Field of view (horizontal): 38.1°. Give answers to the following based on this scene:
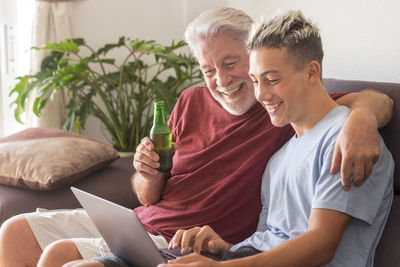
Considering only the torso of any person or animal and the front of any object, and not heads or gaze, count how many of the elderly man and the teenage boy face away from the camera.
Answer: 0

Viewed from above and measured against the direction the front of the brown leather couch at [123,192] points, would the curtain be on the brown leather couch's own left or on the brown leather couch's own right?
on the brown leather couch's own right

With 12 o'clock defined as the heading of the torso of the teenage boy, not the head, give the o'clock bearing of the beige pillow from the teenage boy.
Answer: The beige pillow is roughly at 3 o'clock from the teenage boy.

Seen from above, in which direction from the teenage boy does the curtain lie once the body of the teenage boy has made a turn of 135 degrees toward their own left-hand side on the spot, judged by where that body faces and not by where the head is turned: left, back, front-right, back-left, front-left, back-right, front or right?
back-left

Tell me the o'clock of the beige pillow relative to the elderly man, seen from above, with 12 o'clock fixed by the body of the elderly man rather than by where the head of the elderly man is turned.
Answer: The beige pillow is roughly at 3 o'clock from the elderly man.

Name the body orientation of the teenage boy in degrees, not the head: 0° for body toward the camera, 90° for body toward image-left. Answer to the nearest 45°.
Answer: approximately 45°

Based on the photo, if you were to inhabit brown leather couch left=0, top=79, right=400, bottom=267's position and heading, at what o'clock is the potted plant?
The potted plant is roughly at 4 o'clock from the brown leather couch.

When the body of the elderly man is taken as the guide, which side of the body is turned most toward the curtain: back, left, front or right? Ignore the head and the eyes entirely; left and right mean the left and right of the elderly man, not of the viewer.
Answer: right

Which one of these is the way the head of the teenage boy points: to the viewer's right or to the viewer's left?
to the viewer's left
